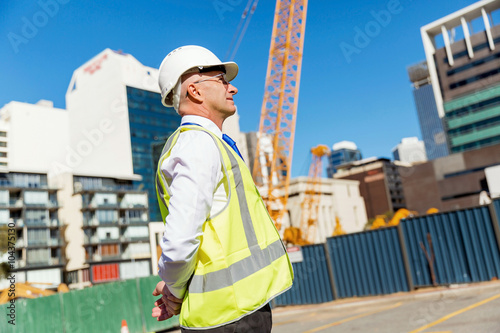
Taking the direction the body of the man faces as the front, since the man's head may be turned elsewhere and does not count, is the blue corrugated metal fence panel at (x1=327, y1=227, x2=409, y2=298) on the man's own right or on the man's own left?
on the man's own left

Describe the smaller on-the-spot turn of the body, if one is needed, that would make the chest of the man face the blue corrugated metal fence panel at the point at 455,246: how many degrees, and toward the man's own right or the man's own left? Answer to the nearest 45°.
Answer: approximately 45° to the man's own left

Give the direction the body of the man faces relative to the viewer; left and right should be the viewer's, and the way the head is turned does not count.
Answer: facing to the right of the viewer

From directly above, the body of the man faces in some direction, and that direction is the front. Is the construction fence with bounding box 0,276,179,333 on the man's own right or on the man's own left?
on the man's own left

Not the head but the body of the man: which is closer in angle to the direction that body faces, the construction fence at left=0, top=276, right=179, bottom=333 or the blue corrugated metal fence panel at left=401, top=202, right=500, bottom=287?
the blue corrugated metal fence panel

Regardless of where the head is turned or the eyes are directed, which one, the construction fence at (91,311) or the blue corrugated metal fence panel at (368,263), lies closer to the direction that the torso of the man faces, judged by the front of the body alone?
the blue corrugated metal fence panel

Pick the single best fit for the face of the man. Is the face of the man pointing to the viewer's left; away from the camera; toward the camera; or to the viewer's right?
to the viewer's right
